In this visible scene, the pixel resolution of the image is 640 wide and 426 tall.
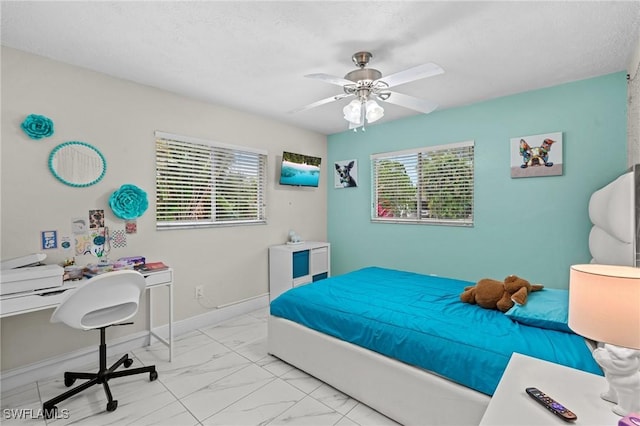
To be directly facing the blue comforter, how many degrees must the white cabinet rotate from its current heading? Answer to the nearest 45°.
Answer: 0° — it already faces it

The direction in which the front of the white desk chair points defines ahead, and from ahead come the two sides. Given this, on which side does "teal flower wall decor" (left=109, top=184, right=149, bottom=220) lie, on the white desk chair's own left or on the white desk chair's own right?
on the white desk chair's own right

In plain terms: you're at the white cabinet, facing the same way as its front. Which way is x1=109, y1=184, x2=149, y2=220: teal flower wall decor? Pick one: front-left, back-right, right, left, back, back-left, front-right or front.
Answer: right

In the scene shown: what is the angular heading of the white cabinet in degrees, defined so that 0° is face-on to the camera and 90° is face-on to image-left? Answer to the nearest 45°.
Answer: approximately 315°

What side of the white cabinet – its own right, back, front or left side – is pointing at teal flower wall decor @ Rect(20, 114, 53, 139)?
right

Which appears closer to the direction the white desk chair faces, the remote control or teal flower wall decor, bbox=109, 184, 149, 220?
the teal flower wall decor

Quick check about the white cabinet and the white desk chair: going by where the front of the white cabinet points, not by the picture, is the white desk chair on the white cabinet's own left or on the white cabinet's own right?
on the white cabinet's own right

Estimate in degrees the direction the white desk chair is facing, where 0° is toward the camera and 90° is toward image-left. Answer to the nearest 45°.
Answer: approximately 135°

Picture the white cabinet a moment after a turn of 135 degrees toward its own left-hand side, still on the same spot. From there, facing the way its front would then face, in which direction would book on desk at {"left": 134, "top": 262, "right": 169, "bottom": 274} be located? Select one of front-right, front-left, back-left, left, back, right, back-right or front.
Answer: back-left

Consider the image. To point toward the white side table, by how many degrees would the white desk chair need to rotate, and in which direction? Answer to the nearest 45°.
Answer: approximately 180°

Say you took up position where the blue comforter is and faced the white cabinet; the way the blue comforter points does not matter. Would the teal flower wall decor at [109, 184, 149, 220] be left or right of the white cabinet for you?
left

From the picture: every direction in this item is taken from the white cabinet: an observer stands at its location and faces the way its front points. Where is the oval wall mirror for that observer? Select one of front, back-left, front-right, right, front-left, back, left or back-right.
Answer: right

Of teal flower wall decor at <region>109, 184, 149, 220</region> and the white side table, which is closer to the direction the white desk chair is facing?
the teal flower wall decor
